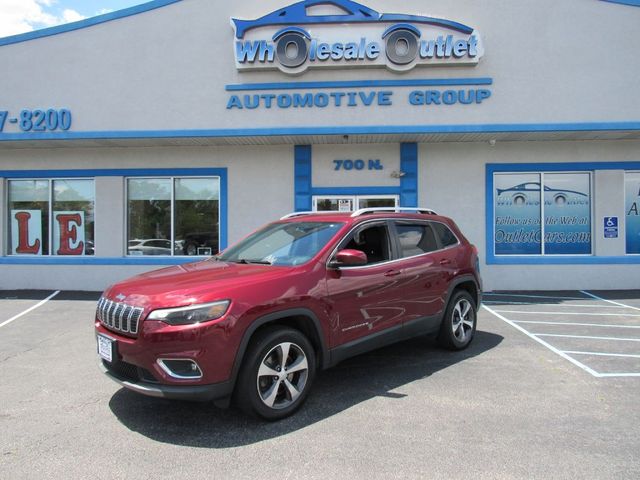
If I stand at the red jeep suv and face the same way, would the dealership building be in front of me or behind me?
behind

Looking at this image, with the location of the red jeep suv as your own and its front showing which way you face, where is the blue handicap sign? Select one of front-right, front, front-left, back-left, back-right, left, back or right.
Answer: back

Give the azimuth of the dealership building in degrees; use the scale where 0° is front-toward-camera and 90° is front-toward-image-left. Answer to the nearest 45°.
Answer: approximately 0°

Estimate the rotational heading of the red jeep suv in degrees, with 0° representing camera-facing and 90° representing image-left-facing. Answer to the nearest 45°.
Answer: approximately 45°

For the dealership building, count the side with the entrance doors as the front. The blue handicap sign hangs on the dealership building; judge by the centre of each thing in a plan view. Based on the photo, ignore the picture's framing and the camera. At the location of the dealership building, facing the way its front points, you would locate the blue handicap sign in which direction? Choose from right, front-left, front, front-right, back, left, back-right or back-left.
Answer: left

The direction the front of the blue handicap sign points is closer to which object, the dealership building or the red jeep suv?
the red jeep suv

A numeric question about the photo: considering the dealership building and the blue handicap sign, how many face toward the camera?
2

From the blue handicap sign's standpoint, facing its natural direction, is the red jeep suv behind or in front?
in front
